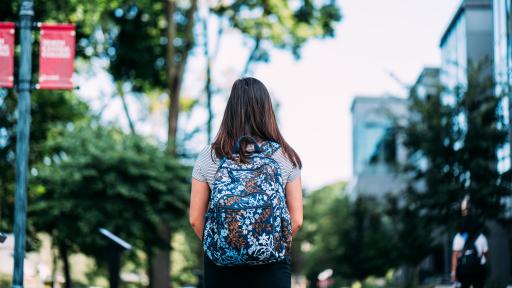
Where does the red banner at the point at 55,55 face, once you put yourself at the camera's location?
facing the viewer

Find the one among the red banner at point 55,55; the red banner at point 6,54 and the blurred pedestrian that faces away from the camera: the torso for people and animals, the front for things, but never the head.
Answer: the blurred pedestrian

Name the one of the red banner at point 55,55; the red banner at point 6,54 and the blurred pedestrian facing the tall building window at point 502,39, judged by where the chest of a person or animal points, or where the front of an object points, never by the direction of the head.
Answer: the blurred pedestrian

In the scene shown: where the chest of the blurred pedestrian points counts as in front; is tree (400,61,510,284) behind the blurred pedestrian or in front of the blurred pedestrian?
in front

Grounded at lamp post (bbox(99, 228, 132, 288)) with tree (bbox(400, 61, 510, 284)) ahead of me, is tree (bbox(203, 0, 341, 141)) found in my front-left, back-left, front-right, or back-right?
front-left

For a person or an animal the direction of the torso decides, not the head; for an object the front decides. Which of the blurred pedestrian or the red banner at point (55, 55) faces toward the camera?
the red banner

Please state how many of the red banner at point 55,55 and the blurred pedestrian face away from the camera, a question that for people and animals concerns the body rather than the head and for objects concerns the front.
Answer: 1

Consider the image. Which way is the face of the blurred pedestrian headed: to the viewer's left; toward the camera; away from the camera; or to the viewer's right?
away from the camera

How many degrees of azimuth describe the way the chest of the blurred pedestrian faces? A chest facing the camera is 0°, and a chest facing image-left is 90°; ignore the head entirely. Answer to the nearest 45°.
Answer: approximately 180°

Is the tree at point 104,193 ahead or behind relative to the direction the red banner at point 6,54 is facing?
behind
